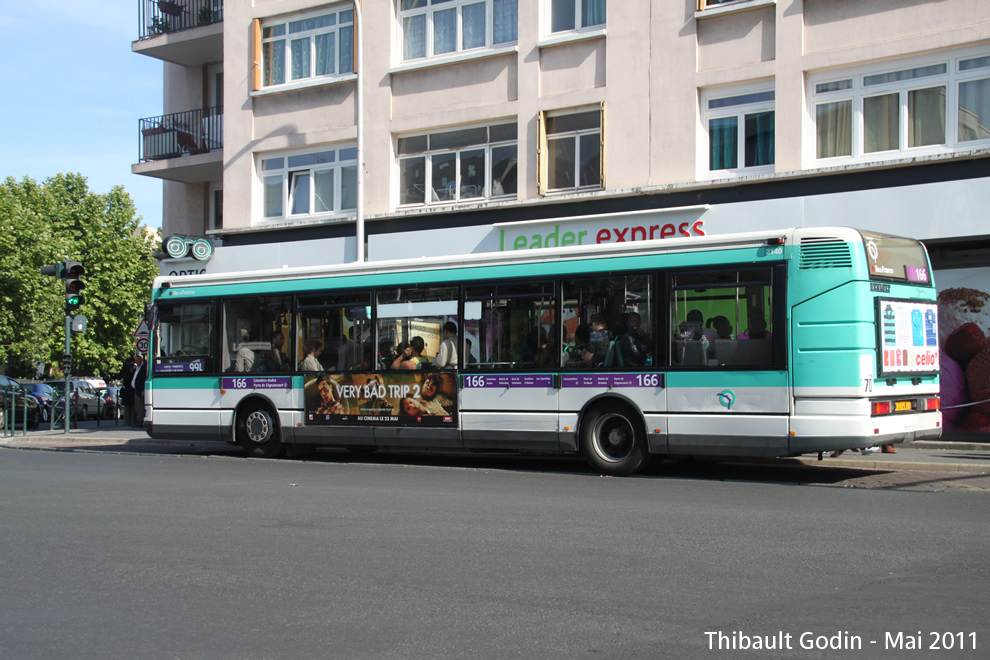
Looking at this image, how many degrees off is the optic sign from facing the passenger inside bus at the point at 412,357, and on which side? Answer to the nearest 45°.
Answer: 0° — it already faces them

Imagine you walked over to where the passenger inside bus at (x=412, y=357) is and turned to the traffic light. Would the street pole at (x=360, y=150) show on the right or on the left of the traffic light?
right

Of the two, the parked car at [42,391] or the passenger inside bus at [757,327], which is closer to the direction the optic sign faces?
the passenger inside bus

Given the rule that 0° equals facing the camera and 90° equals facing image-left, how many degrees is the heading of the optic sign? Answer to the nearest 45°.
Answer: approximately 0°
